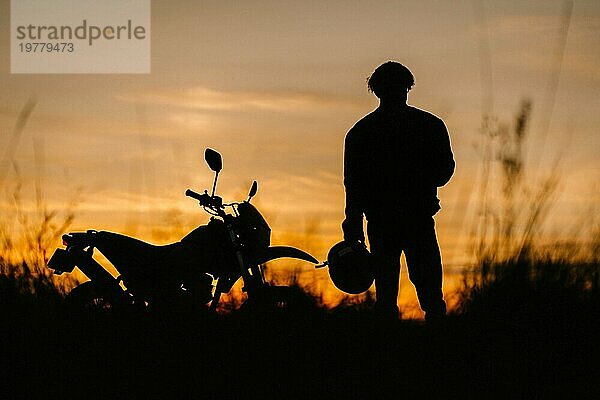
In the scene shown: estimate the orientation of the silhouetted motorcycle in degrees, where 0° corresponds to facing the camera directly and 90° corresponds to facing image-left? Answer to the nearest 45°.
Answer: approximately 270°

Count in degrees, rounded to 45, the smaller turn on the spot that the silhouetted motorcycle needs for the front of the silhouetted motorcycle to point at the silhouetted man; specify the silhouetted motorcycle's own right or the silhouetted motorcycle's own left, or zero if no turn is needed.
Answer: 0° — it already faces them
